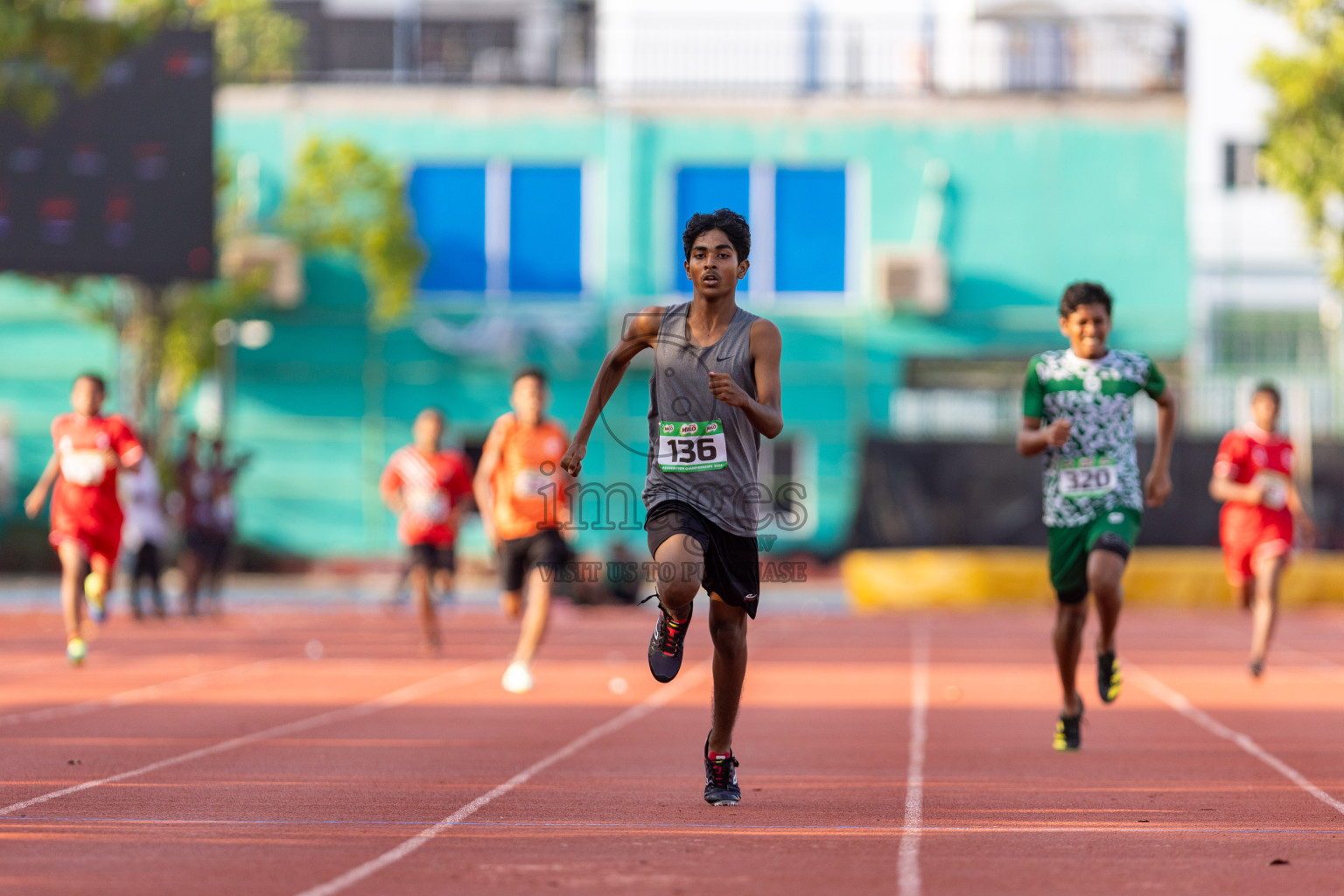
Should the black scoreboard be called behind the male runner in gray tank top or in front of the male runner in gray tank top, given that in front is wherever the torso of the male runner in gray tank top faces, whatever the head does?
behind

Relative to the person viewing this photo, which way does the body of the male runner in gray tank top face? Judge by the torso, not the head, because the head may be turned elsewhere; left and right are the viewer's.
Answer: facing the viewer

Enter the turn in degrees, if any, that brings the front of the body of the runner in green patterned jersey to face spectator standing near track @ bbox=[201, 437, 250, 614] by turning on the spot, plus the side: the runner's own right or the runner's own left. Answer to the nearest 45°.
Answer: approximately 135° to the runner's own right

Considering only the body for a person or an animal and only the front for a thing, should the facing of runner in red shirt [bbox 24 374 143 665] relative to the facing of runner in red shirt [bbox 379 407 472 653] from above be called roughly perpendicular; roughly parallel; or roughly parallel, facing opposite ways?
roughly parallel

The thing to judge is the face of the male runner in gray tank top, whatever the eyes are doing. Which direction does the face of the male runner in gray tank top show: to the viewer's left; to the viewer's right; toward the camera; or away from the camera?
toward the camera

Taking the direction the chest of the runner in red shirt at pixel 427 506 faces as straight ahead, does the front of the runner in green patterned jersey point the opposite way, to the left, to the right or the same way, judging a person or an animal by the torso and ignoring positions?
the same way

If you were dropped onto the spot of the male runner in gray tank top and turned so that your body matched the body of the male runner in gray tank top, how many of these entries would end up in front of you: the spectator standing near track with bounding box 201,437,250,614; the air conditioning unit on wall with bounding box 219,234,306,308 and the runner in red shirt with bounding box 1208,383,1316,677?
0

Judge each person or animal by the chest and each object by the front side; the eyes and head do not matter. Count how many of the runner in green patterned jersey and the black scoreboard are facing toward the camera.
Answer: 2

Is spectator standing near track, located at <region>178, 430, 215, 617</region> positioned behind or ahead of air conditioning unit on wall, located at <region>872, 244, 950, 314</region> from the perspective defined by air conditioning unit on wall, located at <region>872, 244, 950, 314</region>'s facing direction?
ahead

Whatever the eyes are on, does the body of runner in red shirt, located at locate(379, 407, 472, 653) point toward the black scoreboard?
no

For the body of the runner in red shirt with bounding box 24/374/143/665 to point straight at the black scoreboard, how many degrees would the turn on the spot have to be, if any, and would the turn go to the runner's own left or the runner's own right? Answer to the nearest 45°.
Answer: approximately 180°

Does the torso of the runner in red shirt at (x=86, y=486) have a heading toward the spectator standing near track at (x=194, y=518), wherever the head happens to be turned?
no

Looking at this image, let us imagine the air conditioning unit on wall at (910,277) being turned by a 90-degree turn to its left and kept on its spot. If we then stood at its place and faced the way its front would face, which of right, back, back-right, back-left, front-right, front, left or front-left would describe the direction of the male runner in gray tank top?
right

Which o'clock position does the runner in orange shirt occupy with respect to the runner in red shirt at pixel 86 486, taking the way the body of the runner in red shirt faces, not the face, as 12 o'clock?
The runner in orange shirt is roughly at 10 o'clock from the runner in red shirt.

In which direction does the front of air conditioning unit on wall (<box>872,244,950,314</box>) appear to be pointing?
toward the camera

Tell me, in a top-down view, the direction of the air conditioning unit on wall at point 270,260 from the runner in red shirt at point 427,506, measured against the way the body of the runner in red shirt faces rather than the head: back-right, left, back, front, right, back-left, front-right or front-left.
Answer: back

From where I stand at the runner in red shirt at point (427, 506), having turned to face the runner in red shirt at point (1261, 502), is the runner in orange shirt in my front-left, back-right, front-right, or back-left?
front-right

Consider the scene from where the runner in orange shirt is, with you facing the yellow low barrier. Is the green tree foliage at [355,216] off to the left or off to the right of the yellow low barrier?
left

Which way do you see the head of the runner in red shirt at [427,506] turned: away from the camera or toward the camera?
toward the camera

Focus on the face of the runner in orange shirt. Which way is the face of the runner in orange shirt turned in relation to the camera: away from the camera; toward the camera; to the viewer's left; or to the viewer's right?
toward the camera
